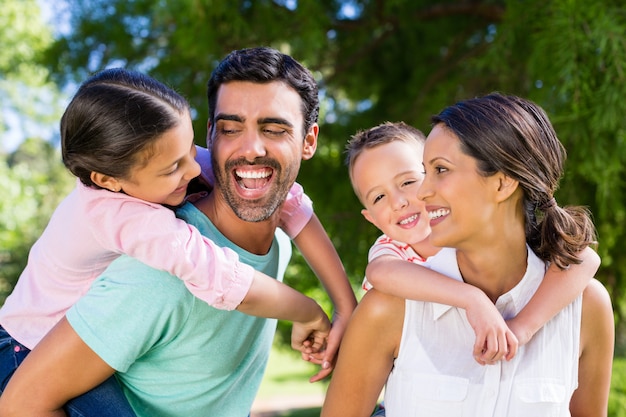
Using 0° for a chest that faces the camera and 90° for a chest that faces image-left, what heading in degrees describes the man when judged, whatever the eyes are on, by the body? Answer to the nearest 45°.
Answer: approximately 315°

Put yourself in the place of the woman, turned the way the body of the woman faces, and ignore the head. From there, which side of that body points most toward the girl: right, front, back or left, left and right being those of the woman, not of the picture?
right

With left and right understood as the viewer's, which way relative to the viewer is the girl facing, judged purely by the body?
facing to the right of the viewer

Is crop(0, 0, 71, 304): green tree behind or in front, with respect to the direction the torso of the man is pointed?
behind

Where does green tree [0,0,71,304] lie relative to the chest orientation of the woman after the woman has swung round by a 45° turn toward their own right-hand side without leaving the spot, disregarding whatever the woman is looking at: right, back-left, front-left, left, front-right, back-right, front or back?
right
